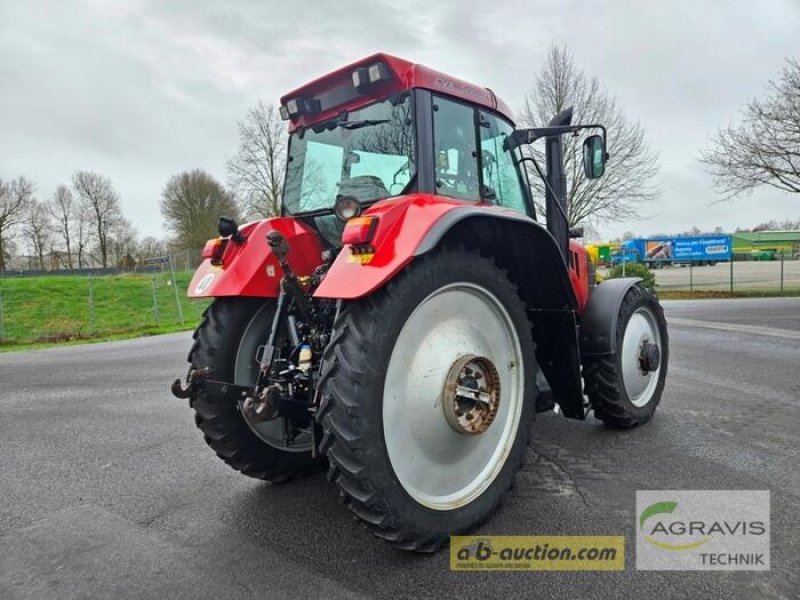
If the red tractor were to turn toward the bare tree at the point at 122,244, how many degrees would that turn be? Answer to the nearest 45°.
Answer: approximately 90° to its left

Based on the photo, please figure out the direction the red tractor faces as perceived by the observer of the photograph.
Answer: facing away from the viewer and to the right of the viewer

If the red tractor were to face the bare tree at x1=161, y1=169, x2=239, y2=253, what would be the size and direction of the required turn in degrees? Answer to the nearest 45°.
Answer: approximately 90° to its left

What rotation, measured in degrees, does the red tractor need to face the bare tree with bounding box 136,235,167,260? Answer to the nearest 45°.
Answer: approximately 90° to its left

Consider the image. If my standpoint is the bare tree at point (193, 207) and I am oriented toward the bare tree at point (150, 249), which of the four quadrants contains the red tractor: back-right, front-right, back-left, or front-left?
back-left
